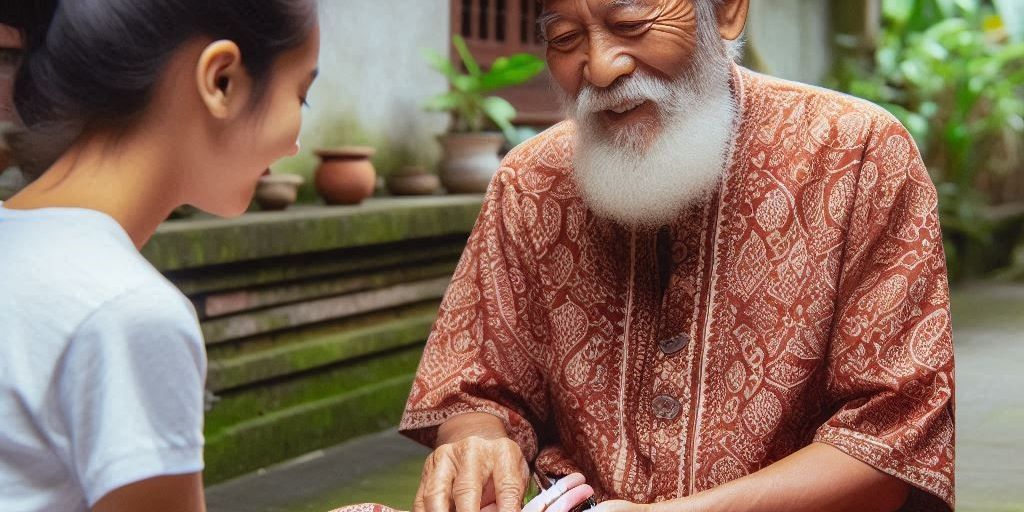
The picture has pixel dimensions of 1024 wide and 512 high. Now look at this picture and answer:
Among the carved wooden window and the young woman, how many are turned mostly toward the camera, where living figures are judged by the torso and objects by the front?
1

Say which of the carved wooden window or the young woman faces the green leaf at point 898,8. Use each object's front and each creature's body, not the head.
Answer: the young woman

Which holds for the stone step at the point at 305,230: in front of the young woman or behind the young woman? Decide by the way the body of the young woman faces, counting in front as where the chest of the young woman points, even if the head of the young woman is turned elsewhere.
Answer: in front

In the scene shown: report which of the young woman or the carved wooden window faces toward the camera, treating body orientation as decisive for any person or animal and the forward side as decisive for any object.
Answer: the carved wooden window

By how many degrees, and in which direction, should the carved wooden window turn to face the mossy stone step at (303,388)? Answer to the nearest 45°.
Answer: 0° — it already faces it

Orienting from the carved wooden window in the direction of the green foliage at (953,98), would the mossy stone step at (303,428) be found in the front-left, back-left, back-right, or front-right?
back-right

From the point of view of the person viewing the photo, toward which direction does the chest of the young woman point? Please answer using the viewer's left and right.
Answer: facing away from the viewer and to the right of the viewer

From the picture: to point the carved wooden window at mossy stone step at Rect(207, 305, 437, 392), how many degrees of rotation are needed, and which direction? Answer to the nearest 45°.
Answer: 0° — it already faces it

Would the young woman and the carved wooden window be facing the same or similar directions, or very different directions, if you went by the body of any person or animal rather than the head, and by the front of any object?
very different directions

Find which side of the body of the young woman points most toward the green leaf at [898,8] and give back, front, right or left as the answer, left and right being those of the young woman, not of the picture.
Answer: front

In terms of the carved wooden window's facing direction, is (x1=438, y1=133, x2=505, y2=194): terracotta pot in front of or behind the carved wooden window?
in front

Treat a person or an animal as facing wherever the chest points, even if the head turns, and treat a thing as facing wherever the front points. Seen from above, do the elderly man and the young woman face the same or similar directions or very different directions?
very different directions

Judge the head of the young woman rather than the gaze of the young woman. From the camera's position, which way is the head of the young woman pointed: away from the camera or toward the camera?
away from the camera

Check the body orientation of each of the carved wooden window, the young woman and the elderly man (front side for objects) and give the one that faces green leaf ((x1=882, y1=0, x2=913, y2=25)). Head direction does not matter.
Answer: the young woman

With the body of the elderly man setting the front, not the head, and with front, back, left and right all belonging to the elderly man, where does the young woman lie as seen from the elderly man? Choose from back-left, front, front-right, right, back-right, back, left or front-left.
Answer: front

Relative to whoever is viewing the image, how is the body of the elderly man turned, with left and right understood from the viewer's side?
facing the viewer and to the left of the viewer

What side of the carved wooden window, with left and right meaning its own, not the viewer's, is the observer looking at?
front

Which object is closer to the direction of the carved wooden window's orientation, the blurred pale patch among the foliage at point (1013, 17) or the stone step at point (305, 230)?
the stone step
